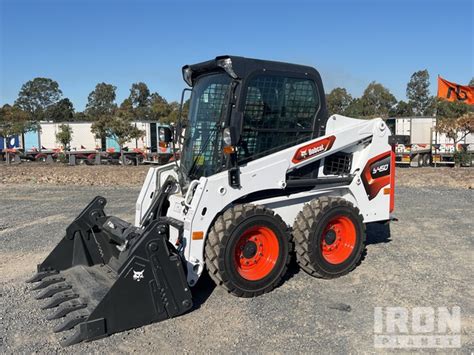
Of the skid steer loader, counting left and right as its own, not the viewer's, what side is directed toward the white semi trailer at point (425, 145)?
back

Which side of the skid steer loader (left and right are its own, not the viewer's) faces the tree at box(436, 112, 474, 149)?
back

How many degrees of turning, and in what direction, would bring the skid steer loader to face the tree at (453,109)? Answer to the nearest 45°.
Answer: approximately 180°

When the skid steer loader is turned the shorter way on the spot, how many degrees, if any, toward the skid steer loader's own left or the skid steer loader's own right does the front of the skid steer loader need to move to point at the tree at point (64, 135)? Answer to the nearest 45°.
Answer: approximately 135° to the skid steer loader's own right

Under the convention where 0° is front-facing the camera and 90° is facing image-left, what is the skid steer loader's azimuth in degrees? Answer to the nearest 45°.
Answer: approximately 45°

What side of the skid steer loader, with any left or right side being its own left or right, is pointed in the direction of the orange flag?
back
